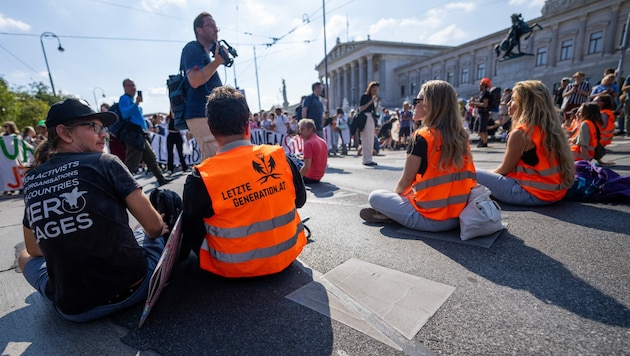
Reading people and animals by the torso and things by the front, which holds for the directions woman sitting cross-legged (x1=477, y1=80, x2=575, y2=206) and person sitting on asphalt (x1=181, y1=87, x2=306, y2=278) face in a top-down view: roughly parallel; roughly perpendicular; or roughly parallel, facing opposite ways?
roughly parallel

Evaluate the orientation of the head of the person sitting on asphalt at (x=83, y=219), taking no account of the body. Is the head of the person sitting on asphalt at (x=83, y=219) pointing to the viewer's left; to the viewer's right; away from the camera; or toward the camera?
to the viewer's right

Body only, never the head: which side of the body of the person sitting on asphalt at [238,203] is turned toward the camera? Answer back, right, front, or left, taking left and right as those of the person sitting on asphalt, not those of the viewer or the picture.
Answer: back

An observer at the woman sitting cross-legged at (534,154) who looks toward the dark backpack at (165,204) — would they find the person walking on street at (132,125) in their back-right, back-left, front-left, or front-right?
front-right

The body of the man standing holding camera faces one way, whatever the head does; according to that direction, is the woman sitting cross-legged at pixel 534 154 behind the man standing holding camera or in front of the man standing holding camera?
in front

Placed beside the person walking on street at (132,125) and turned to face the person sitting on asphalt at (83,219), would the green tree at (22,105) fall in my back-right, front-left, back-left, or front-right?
back-right

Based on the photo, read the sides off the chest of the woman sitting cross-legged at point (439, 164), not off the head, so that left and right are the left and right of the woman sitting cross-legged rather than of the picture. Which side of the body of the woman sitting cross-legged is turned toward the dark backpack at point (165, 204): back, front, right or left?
left

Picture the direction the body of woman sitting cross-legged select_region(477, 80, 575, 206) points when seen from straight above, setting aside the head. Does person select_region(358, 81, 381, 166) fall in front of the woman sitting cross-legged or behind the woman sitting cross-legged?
in front

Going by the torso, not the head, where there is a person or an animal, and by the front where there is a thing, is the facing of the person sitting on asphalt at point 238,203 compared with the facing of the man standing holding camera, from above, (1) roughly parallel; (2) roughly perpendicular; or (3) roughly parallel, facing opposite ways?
roughly perpendicular

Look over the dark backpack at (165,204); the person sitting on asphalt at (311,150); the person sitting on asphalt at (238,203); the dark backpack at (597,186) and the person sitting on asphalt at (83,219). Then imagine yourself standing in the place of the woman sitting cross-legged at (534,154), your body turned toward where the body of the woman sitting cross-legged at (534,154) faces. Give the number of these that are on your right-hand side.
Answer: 1

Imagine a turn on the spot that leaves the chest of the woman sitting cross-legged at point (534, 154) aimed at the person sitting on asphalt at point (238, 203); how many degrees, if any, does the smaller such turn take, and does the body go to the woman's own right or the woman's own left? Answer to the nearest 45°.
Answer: approximately 90° to the woman's own left

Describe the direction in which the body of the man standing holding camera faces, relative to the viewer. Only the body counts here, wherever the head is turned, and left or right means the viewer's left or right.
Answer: facing to the right of the viewer

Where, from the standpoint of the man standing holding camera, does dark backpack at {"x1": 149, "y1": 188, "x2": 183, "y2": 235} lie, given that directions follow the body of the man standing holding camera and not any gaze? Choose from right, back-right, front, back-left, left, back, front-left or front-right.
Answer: right

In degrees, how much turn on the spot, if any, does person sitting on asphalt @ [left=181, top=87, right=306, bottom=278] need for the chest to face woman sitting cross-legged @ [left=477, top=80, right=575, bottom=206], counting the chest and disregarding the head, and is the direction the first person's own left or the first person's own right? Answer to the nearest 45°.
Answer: approximately 90° to the first person's own right

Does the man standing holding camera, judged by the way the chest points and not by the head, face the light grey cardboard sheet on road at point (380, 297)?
no

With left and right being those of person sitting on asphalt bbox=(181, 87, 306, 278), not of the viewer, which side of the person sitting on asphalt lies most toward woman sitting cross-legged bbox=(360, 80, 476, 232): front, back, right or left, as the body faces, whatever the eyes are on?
right

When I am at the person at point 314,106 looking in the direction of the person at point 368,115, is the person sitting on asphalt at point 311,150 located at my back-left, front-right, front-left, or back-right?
front-right

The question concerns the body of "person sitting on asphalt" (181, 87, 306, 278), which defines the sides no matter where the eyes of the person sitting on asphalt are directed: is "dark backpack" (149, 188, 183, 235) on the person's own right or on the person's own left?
on the person's own left

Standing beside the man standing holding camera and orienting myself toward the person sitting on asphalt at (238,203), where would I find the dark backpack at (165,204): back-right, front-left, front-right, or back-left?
front-right
